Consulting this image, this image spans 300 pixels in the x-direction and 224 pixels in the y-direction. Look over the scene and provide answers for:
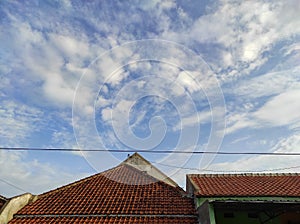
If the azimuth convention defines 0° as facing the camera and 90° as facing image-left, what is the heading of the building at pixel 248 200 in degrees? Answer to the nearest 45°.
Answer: approximately 0°
